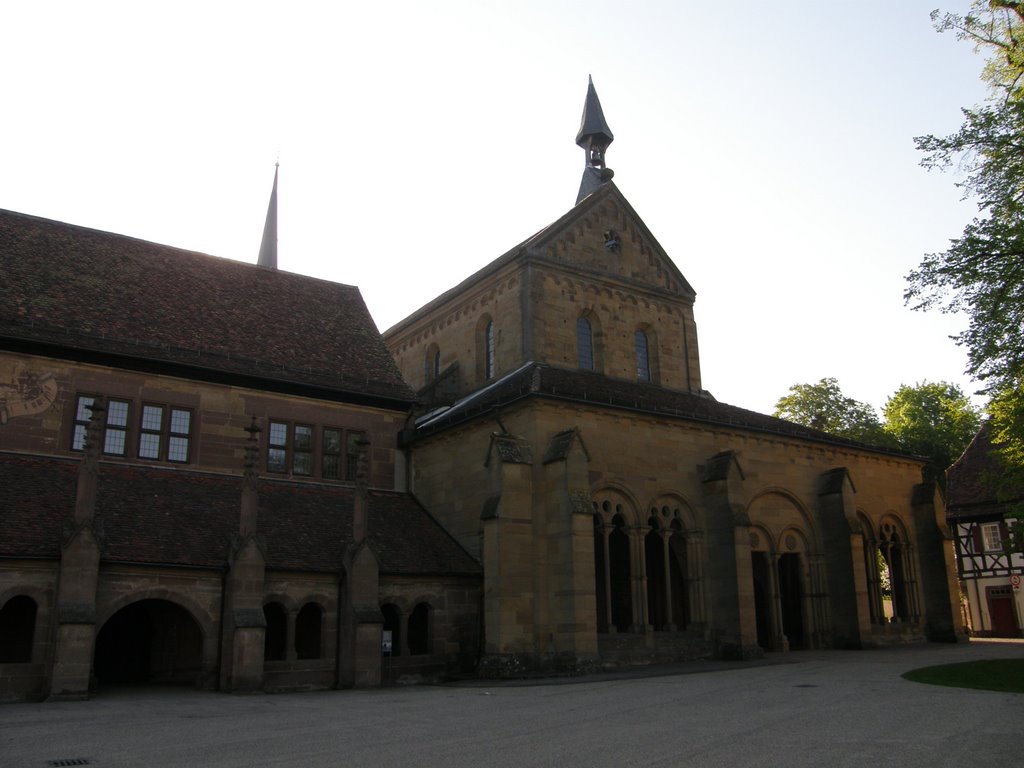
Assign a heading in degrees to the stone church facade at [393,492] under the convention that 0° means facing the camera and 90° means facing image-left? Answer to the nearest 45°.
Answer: approximately 315°
